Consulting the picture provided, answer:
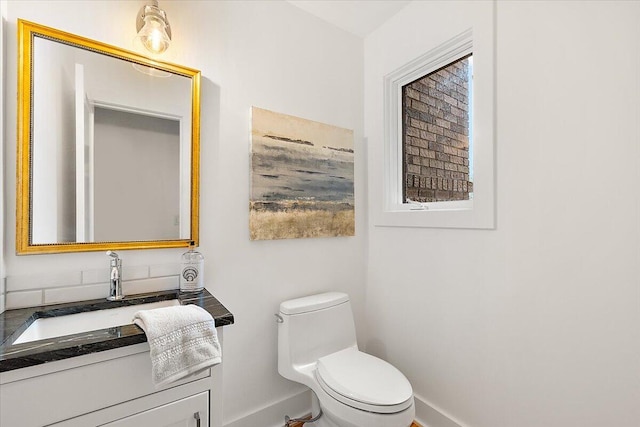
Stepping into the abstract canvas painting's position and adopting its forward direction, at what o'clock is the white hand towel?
The white hand towel is roughly at 2 o'clock from the abstract canvas painting.

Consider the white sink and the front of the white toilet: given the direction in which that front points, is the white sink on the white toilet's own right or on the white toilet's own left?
on the white toilet's own right

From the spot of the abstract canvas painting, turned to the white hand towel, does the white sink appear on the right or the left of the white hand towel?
right

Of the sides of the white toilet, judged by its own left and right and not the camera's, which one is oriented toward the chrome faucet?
right

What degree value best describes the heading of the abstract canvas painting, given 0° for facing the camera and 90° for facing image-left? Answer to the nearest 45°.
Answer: approximately 315°

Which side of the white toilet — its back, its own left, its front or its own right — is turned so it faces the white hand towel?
right
